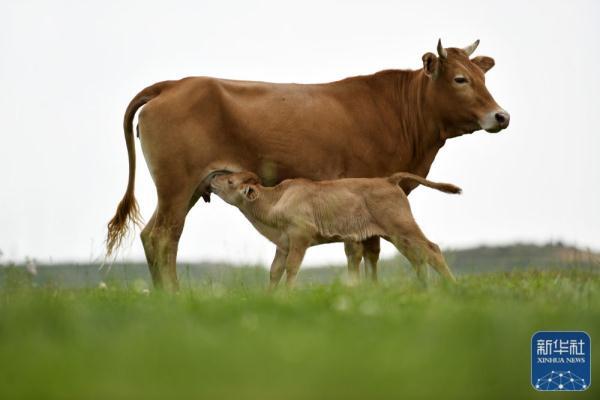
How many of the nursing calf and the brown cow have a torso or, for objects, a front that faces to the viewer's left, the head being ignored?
1

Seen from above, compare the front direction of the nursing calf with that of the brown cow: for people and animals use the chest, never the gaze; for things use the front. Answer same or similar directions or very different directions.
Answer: very different directions

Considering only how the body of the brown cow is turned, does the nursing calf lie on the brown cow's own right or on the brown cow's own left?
on the brown cow's own right

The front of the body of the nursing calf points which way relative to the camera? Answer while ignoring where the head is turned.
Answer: to the viewer's left

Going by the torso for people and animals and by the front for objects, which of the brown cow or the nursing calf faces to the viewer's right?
the brown cow

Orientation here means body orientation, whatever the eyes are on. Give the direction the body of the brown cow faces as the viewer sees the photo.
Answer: to the viewer's right
